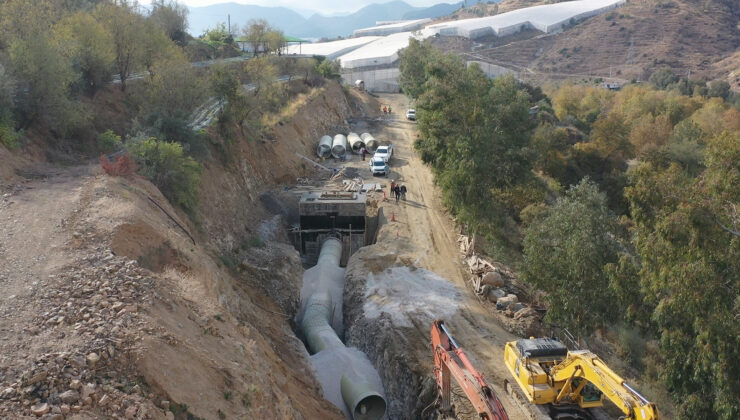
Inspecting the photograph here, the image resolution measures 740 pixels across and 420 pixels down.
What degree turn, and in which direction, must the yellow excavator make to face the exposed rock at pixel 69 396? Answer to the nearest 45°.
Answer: approximately 90° to its right

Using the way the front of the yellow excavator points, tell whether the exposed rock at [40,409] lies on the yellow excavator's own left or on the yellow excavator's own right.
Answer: on the yellow excavator's own right

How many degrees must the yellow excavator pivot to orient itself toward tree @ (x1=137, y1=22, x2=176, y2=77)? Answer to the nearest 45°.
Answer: approximately 180°

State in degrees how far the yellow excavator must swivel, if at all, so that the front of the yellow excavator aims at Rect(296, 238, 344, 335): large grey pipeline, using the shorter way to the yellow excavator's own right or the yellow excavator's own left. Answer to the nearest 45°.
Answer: approximately 180°

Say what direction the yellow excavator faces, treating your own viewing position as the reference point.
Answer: facing the viewer and to the right of the viewer

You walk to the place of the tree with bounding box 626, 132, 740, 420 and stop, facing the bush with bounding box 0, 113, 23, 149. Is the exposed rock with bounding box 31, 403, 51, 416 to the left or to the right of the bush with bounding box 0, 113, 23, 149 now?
left

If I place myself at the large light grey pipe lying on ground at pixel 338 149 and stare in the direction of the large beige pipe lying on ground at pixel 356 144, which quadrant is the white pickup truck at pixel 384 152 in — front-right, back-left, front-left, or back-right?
front-right

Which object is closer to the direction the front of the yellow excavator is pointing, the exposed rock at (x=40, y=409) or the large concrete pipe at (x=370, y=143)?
the exposed rock

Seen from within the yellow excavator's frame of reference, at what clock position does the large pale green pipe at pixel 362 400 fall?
The large pale green pipe is roughly at 5 o'clock from the yellow excavator.

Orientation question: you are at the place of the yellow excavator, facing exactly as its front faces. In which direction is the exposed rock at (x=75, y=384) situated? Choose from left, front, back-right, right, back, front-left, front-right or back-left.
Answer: right

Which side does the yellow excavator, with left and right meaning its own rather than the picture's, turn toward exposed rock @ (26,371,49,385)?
right

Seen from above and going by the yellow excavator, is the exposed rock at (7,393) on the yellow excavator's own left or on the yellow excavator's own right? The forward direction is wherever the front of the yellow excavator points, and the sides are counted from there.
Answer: on the yellow excavator's own right
